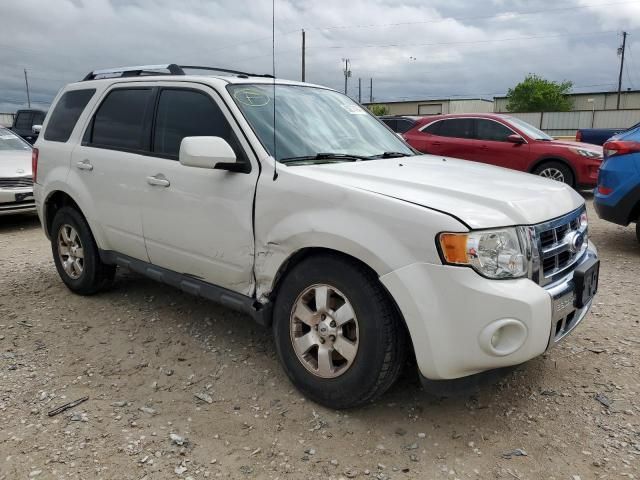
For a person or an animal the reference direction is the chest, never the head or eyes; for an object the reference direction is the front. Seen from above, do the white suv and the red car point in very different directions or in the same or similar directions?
same or similar directions

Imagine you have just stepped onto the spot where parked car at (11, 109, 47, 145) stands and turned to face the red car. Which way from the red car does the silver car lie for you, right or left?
right

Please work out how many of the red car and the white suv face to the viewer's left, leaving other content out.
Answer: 0

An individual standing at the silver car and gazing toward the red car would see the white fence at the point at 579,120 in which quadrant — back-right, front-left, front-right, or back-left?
front-left

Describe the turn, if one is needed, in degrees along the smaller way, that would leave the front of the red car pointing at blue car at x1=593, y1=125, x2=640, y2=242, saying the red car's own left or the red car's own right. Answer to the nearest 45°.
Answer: approximately 45° to the red car's own right

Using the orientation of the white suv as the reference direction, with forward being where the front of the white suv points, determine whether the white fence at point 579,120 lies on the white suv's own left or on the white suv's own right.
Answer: on the white suv's own left

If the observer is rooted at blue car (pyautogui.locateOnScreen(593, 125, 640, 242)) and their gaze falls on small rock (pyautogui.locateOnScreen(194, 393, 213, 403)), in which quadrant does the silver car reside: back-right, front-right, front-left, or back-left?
front-right

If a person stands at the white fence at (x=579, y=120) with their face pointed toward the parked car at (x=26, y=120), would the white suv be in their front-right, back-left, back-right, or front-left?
front-left

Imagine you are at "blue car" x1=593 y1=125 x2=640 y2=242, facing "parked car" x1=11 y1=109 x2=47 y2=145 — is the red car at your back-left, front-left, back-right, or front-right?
front-right

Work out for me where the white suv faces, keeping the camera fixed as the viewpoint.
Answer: facing the viewer and to the right of the viewer

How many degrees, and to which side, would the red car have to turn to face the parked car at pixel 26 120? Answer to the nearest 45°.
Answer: approximately 135° to its right

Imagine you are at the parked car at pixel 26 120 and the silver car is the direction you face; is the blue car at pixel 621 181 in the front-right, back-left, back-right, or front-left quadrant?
front-left

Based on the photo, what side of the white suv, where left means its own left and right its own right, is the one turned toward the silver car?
back
